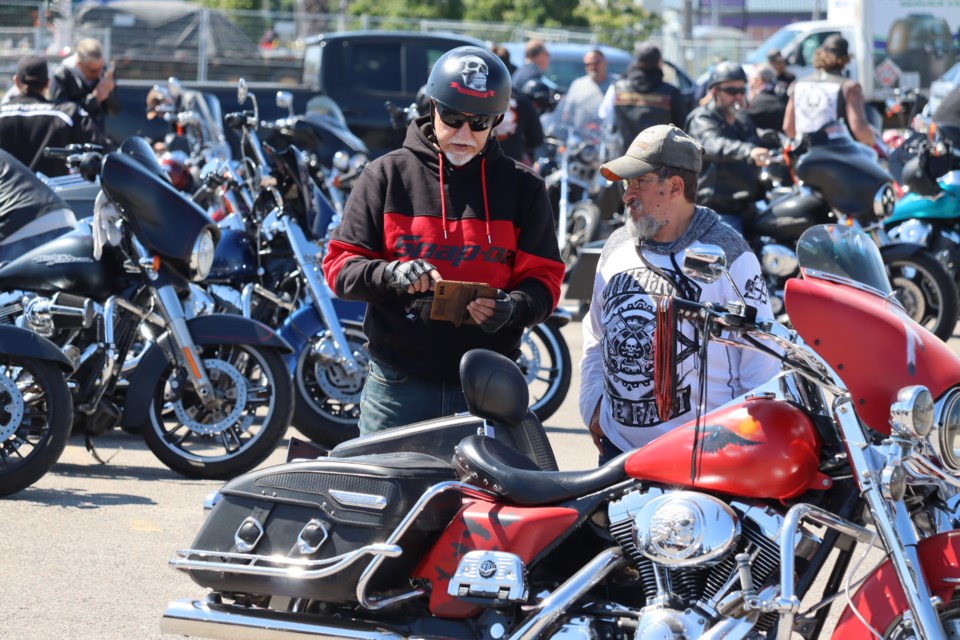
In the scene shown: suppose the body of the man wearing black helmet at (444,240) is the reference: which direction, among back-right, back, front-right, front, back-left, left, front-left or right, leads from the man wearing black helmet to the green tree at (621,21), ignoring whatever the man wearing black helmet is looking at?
back

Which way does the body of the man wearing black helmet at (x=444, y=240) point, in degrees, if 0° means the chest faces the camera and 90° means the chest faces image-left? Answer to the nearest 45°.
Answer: approximately 0°

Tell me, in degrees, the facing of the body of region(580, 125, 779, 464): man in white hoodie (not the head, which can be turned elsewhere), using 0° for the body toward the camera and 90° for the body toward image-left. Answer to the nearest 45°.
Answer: approximately 45°

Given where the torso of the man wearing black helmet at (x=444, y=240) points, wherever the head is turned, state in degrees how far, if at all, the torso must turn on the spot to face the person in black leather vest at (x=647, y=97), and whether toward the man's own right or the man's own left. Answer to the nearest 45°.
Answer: approximately 180°

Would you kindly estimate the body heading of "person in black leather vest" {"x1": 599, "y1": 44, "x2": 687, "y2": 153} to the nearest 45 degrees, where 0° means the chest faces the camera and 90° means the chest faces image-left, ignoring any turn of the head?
approximately 180°

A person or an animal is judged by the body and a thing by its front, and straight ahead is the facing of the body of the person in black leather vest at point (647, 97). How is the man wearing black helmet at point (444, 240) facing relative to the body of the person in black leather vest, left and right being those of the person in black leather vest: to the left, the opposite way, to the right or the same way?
the opposite way

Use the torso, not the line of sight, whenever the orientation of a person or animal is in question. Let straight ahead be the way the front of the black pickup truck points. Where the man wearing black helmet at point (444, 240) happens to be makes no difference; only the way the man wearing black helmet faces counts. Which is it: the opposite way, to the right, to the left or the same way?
to the right

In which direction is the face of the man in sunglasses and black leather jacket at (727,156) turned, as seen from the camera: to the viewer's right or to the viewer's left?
to the viewer's right

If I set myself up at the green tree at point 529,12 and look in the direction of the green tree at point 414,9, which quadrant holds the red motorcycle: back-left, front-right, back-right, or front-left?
back-left

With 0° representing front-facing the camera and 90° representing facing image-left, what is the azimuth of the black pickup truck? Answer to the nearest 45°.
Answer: approximately 270°

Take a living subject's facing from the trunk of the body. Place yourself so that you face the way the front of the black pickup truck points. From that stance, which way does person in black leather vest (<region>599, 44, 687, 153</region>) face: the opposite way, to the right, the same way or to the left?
to the left
